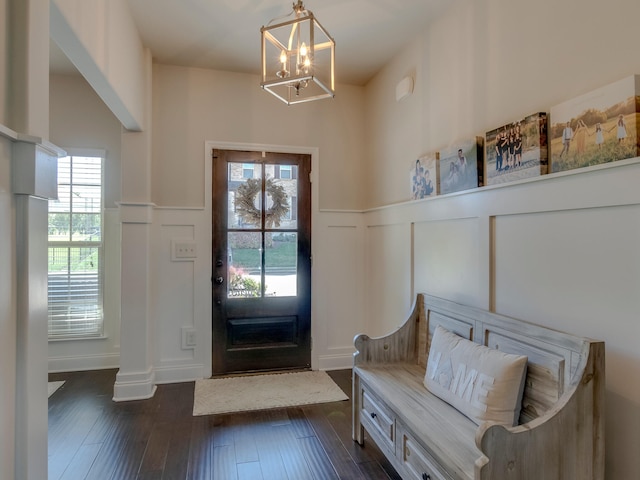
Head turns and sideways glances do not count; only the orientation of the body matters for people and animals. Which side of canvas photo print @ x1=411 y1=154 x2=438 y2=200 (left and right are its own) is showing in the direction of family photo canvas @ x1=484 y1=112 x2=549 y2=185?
left

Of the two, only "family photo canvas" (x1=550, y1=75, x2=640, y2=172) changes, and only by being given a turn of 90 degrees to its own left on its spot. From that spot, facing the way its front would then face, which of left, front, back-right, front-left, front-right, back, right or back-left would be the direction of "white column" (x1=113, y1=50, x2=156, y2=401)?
back-right

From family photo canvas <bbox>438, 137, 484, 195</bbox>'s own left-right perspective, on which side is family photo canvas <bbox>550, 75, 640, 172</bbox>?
on its left

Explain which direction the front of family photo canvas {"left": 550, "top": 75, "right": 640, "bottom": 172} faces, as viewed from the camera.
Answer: facing the viewer and to the left of the viewer

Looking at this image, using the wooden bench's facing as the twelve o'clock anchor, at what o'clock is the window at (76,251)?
The window is roughly at 2 o'clock from the wooden bench.

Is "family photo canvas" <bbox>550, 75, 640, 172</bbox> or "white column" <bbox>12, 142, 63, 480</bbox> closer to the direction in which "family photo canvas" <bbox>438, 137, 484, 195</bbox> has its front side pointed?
the white column

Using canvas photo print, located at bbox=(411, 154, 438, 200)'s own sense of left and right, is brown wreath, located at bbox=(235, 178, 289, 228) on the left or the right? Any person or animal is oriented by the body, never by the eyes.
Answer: on its right

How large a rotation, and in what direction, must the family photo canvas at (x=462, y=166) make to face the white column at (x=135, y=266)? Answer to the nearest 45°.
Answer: approximately 45° to its right

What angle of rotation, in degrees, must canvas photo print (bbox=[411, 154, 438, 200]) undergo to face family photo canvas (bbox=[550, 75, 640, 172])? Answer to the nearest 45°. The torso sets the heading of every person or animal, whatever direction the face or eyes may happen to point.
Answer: approximately 90° to its left

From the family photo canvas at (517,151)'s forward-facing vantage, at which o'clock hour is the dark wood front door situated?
The dark wood front door is roughly at 2 o'clock from the family photo canvas.

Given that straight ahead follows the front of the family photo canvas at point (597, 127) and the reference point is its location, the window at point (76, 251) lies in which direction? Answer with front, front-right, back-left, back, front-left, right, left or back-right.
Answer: front-right

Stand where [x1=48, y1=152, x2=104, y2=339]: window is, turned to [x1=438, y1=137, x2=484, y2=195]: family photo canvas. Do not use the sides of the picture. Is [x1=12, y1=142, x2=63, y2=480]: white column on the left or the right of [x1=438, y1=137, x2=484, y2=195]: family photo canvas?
right
